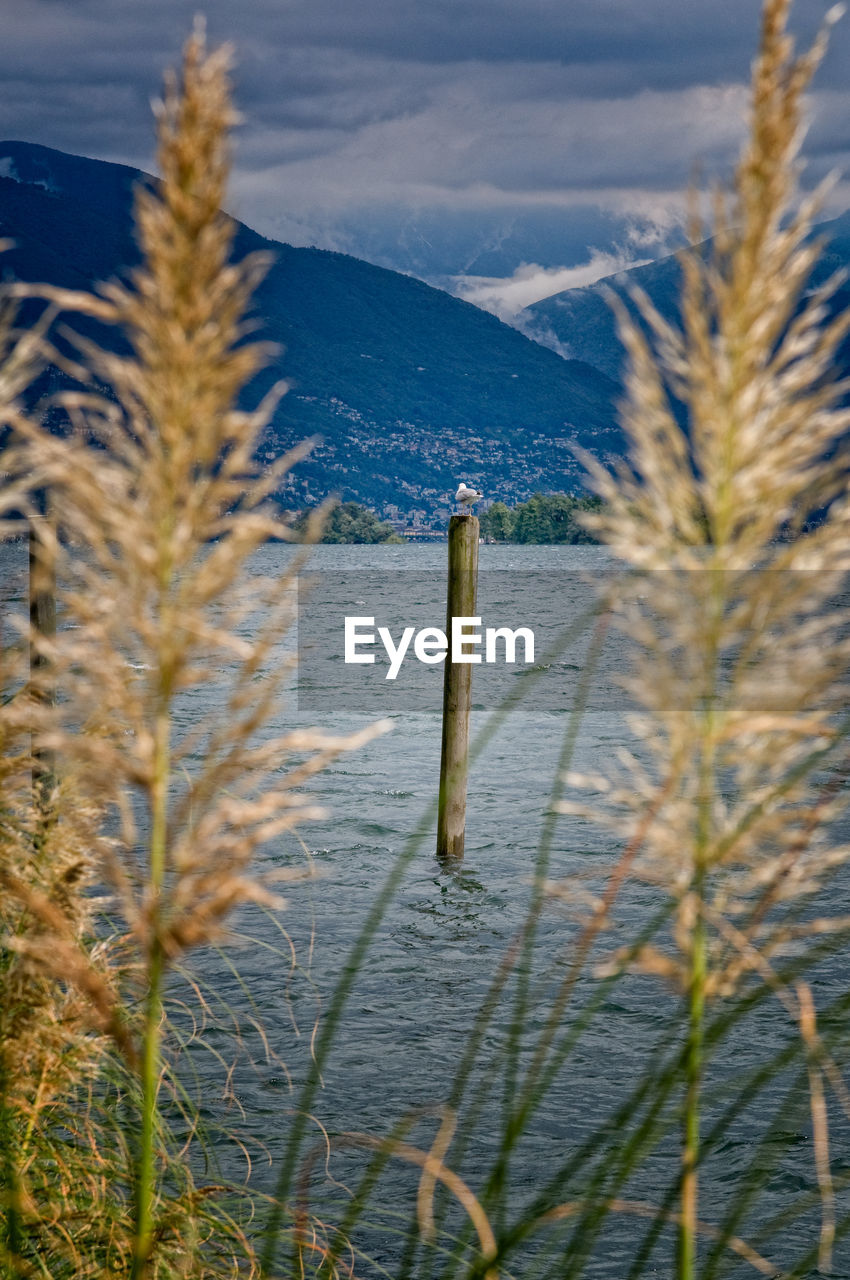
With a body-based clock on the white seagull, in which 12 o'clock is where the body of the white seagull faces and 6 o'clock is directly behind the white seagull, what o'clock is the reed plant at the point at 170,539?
The reed plant is roughly at 9 o'clock from the white seagull.

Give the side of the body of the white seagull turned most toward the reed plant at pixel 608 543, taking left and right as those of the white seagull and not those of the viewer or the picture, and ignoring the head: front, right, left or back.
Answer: left

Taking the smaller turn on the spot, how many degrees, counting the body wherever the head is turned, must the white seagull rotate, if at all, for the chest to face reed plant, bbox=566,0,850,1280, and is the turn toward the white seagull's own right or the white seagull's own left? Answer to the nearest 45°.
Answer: approximately 90° to the white seagull's own left

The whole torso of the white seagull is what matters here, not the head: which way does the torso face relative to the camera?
to the viewer's left
